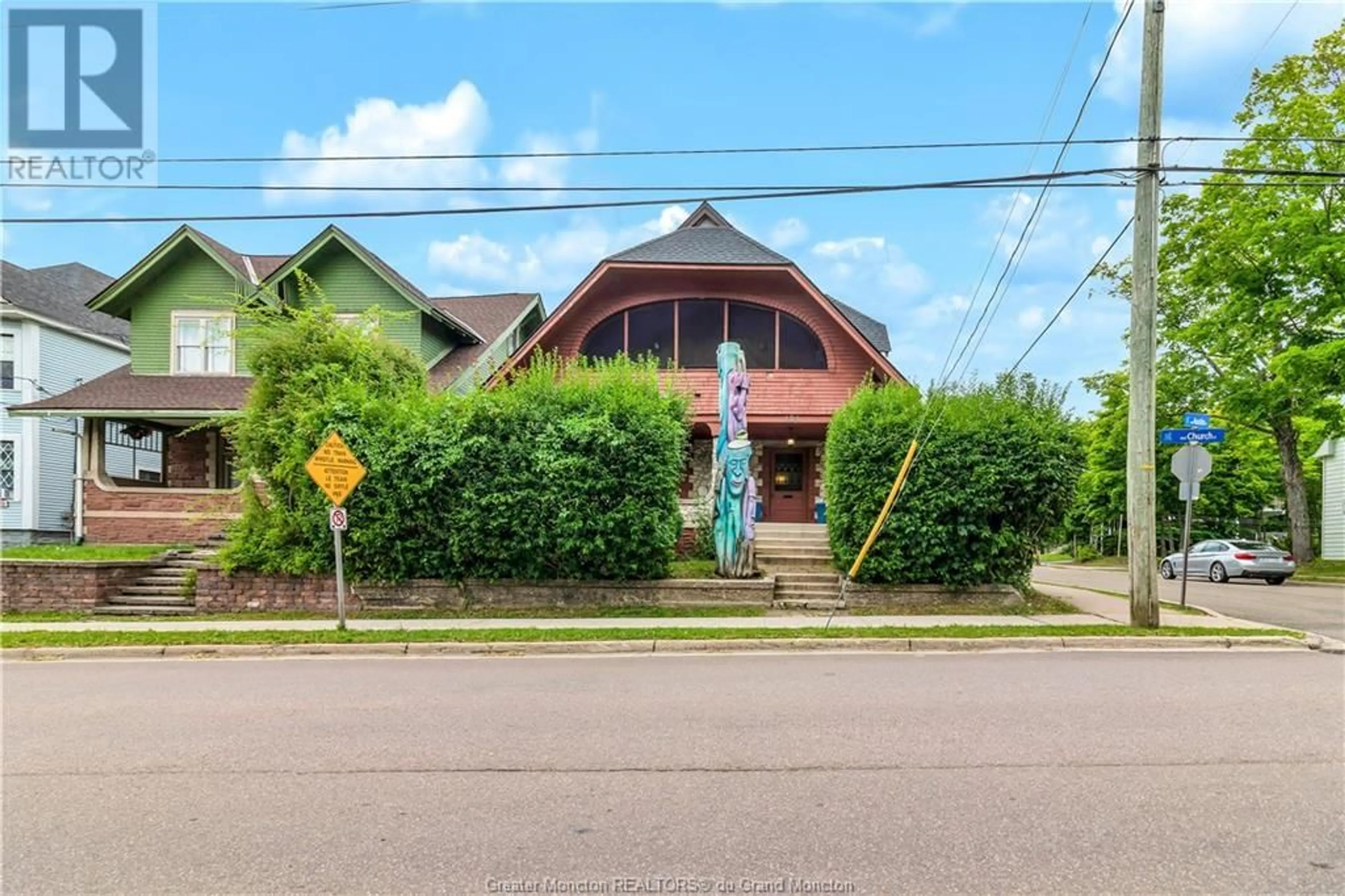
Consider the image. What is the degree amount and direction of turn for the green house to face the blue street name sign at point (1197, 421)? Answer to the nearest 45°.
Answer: approximately 45° to its left

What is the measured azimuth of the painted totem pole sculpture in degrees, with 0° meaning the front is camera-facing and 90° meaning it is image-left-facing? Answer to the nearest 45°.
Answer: approximately 0°

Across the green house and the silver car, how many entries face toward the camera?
1

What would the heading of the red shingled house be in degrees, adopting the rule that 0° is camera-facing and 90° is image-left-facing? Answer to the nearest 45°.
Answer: approximately 0°

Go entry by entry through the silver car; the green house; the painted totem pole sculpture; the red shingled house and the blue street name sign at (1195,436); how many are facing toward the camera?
4

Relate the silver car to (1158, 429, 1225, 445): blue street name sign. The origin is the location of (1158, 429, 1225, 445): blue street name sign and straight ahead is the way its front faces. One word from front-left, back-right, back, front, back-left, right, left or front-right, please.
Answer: back
